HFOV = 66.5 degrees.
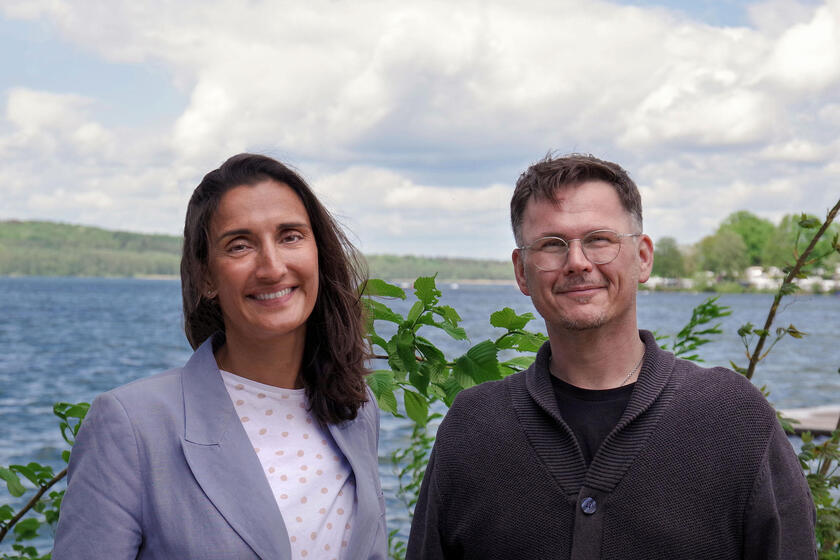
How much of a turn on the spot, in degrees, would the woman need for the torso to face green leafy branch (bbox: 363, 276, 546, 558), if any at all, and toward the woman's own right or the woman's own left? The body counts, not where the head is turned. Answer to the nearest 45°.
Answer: approximately 90° to the woman's own left

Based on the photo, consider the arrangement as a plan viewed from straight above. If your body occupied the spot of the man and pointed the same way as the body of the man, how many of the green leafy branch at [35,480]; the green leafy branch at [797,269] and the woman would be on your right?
2

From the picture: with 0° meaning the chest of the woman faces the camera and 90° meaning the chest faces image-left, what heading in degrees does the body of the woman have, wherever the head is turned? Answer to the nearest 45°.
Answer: approximately 315°

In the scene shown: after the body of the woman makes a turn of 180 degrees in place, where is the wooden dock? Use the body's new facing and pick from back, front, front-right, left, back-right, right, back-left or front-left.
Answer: right

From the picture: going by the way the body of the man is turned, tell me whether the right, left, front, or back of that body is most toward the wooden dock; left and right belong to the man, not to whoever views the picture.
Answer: back

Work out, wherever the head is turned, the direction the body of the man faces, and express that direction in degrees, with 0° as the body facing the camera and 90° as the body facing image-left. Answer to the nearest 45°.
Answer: approximately 0°

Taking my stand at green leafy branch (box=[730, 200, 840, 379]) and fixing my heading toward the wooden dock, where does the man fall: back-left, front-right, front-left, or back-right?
back-left

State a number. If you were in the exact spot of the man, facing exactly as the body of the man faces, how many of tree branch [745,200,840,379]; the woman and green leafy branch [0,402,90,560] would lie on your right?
2
